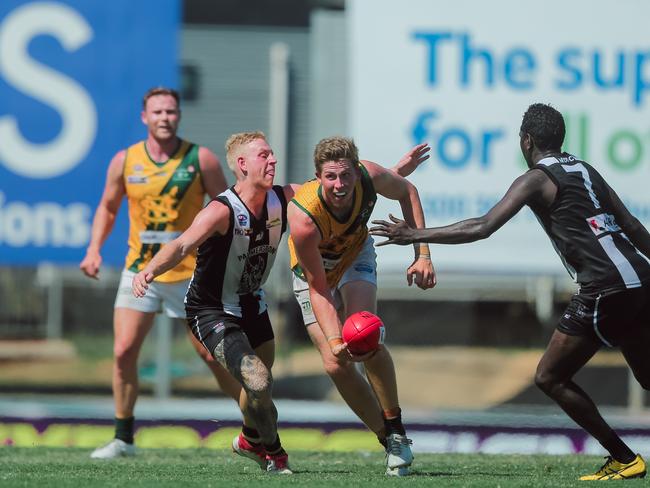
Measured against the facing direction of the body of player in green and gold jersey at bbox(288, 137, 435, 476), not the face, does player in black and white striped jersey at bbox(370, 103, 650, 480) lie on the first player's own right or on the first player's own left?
on the first player's own left

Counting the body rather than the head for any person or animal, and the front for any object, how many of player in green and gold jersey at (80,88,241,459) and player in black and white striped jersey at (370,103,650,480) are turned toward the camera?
1

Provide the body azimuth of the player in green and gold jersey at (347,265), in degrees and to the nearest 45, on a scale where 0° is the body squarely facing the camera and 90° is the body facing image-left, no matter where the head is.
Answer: approximately 0°

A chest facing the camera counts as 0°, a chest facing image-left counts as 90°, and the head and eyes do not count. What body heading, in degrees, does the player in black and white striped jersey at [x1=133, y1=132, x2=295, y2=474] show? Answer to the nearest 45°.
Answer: approximately 315°

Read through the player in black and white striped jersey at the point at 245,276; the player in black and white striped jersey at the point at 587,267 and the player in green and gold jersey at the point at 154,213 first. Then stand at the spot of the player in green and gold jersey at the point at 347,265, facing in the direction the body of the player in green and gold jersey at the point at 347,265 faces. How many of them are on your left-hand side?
1

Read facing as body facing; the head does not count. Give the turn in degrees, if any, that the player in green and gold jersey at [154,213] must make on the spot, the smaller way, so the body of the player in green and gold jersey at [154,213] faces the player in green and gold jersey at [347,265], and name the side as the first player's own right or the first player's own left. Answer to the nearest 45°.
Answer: approximately 45° to the first player's own left

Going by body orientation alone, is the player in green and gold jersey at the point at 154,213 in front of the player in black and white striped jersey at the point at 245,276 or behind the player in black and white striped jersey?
behind

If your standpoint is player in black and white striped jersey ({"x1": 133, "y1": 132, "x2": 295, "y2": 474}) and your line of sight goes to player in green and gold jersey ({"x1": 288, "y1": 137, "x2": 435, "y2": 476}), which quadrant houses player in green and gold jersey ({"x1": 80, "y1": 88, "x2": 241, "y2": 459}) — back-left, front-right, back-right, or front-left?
back-left

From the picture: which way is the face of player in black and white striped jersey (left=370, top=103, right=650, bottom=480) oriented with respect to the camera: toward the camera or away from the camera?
away from the camera

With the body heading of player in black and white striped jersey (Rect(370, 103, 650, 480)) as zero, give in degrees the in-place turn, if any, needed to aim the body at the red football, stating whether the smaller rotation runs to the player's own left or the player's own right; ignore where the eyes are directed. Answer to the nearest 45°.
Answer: approximately 45° to the player's own left

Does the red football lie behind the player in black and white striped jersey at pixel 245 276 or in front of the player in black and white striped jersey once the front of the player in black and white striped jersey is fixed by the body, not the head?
in front

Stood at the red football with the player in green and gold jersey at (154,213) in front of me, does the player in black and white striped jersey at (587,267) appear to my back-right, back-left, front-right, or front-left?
back-right

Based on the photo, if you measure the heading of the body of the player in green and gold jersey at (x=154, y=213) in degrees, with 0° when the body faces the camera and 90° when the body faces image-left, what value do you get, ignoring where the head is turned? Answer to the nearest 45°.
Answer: approximately 0°
